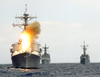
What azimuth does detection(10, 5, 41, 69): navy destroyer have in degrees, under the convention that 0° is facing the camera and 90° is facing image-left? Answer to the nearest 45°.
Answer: approximately 0°
